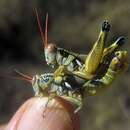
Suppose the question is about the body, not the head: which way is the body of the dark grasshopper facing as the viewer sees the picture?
to the viewer's left

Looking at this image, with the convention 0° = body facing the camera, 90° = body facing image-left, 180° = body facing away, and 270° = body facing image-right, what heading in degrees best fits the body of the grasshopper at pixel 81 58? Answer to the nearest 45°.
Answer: approximately 90°
